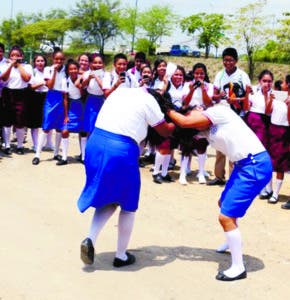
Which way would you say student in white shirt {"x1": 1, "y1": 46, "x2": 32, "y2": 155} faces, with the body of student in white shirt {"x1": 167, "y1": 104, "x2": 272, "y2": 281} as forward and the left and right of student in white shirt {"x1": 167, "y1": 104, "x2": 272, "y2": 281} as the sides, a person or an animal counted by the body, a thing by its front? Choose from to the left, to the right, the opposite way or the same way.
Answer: to the left

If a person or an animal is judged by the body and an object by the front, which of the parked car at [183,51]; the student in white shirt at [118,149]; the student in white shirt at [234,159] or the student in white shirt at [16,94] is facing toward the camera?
the student in white shirt at [16,94]

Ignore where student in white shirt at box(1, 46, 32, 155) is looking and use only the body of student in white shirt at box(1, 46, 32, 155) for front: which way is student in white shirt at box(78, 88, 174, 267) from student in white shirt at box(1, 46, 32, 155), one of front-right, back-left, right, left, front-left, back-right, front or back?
front

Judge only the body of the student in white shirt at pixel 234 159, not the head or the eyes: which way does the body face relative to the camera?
to the viewer's left

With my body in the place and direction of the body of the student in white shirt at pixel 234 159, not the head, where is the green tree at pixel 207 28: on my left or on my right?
on my right

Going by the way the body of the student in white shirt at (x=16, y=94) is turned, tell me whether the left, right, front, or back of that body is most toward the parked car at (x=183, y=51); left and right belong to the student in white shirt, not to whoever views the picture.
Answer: back

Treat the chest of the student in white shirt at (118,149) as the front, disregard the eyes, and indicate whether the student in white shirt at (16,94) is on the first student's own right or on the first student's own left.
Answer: on the first student's own left

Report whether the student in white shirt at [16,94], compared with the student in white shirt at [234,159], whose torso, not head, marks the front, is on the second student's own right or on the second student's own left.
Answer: on the second student's own right

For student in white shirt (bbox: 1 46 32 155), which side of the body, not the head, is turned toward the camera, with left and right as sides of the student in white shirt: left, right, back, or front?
front

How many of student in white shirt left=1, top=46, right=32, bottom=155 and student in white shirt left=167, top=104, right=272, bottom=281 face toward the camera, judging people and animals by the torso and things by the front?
1
